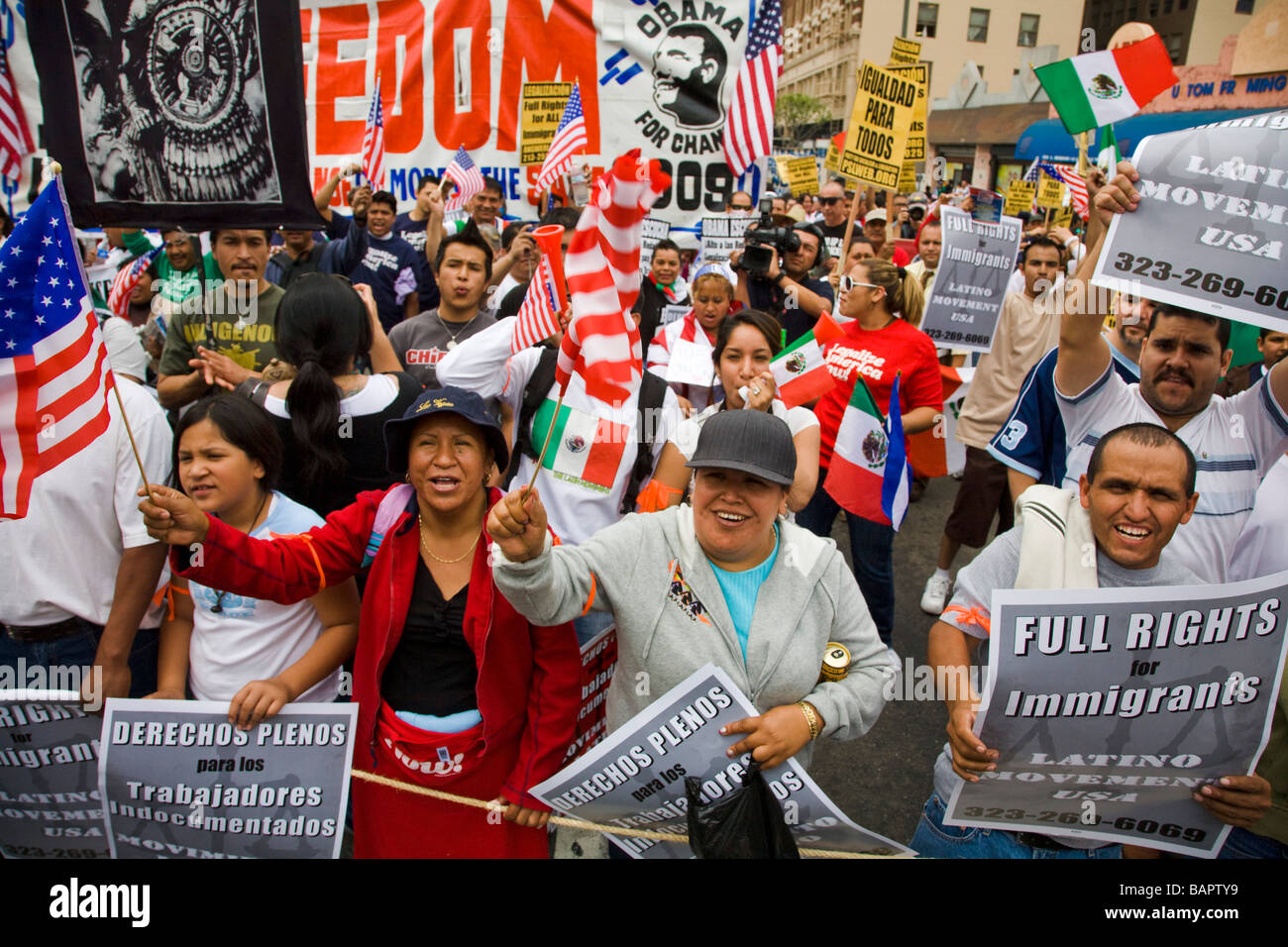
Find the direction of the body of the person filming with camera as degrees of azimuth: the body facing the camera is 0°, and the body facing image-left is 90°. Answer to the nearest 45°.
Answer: approximately 45°

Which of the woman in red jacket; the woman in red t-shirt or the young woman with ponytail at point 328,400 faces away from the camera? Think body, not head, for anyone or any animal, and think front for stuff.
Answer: the young woman with ponytail

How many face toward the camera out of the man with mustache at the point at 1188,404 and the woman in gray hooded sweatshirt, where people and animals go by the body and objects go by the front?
2

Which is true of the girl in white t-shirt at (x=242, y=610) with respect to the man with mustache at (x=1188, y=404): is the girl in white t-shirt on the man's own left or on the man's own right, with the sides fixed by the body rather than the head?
on the man's own right

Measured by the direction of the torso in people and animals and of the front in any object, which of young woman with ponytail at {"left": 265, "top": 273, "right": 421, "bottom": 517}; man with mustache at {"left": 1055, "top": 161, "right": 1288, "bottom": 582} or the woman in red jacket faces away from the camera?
the young woman with ponytail

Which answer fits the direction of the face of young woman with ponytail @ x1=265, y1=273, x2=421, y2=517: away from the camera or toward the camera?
away from the camera

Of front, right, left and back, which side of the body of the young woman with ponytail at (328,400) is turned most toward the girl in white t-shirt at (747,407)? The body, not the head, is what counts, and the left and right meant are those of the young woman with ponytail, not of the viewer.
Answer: right

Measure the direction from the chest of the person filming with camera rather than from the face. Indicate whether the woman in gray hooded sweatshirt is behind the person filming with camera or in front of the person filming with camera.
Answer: in front

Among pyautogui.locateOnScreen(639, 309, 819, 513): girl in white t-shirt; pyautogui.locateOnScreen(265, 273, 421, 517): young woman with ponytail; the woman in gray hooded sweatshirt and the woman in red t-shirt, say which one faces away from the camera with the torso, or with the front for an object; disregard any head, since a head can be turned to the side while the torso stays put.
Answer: the young woman with ponytail

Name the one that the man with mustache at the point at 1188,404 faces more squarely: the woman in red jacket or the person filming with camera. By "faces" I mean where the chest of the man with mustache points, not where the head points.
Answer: the woman in red jacket

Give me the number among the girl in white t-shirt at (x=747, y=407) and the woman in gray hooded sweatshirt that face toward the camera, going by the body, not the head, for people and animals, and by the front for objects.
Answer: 2

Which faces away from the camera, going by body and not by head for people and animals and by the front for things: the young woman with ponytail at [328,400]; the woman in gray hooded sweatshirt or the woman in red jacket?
the young woman with ponytail
